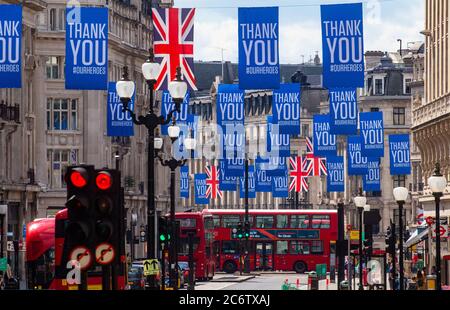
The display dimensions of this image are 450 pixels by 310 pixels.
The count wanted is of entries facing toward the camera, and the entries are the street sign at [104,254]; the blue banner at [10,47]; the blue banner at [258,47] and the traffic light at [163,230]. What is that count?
4

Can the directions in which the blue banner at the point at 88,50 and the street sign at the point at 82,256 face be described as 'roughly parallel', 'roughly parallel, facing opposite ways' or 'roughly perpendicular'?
roughly parallel

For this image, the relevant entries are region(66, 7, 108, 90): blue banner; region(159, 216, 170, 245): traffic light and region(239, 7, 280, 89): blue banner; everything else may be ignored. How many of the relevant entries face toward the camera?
3

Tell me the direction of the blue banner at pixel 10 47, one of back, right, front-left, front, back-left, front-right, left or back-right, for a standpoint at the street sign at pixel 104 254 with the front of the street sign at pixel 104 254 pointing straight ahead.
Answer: back

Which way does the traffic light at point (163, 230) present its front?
toward the camera

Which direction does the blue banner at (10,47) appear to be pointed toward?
toward the camera

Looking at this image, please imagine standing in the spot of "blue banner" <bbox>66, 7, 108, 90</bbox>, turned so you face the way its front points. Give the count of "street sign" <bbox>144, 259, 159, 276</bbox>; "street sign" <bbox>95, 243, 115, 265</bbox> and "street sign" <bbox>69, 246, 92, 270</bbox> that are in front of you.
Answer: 3

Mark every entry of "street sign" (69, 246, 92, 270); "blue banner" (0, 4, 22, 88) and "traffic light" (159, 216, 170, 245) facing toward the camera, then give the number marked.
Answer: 3

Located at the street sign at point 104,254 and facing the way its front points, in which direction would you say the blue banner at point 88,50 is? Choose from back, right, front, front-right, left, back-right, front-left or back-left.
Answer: back

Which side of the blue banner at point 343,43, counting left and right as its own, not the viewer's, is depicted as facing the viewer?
front

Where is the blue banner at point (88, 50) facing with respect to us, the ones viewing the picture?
facing the viewer
